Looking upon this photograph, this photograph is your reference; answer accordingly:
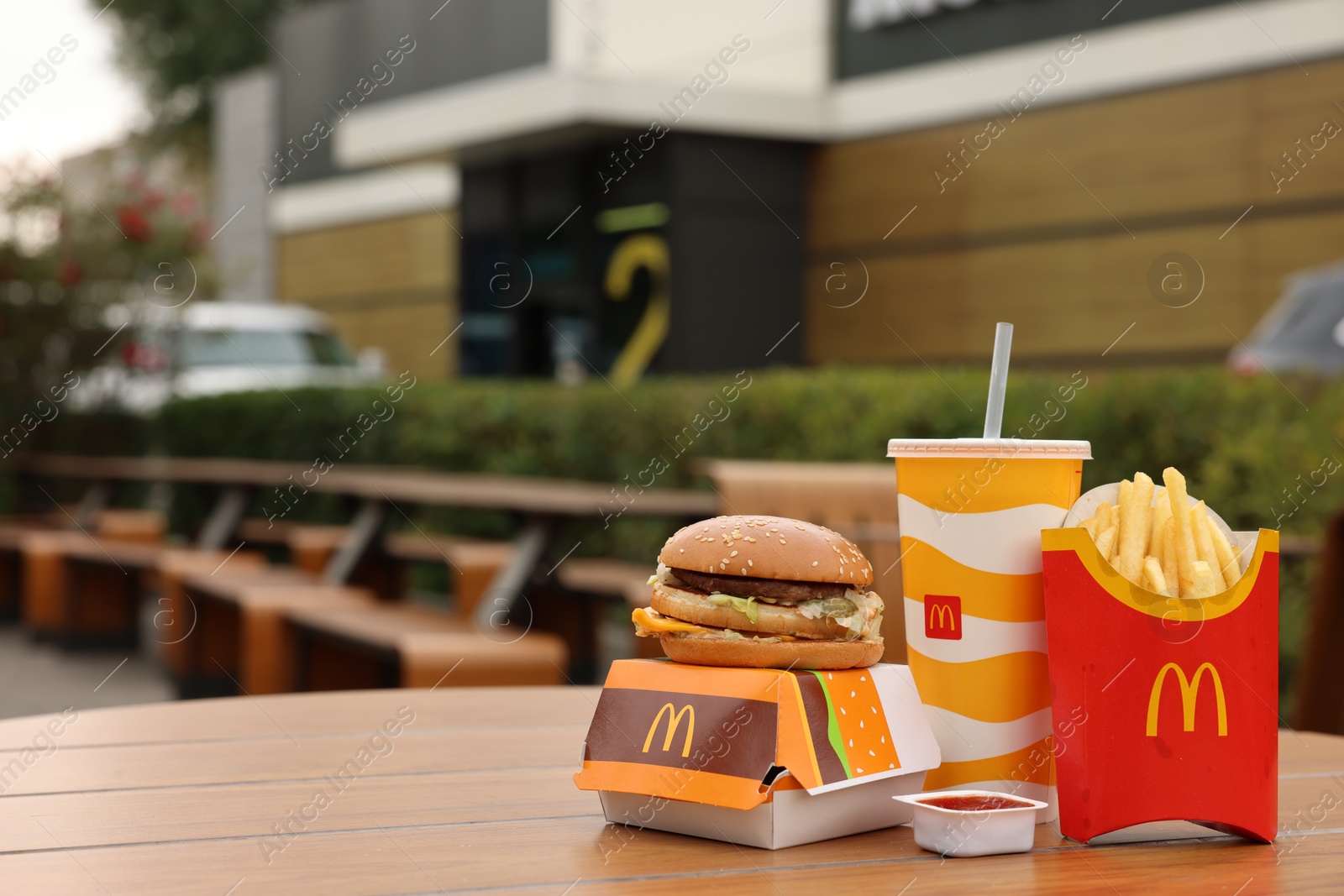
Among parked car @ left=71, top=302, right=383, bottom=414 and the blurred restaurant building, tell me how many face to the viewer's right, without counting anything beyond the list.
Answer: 1

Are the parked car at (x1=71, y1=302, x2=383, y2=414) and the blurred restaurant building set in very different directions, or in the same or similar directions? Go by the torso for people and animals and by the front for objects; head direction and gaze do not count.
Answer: very different directions

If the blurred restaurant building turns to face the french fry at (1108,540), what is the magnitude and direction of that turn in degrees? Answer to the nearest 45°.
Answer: approximately 45° to its left

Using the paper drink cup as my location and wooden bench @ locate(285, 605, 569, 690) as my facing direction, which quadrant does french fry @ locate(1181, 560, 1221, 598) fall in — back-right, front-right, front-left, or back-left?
back-right

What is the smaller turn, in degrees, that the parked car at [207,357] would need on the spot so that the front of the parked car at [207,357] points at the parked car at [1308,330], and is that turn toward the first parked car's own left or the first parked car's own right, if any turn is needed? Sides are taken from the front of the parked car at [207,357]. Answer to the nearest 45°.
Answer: approximately 45° to the first parked car's own right

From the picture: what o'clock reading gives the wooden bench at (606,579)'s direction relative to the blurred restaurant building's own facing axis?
The wooden bench is roughly at 11 o'clock from the blurred restaurant building.

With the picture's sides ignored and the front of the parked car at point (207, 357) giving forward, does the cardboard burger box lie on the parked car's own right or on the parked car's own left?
on the parked car's own right

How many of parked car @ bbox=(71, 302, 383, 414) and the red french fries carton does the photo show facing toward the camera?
1

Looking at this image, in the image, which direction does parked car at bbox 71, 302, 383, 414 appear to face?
to the viewer's right

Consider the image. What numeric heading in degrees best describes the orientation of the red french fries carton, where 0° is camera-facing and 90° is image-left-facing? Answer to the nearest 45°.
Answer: approximately 0°

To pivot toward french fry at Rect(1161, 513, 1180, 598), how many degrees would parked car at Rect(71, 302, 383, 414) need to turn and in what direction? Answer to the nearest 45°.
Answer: approximately 90° to its right
